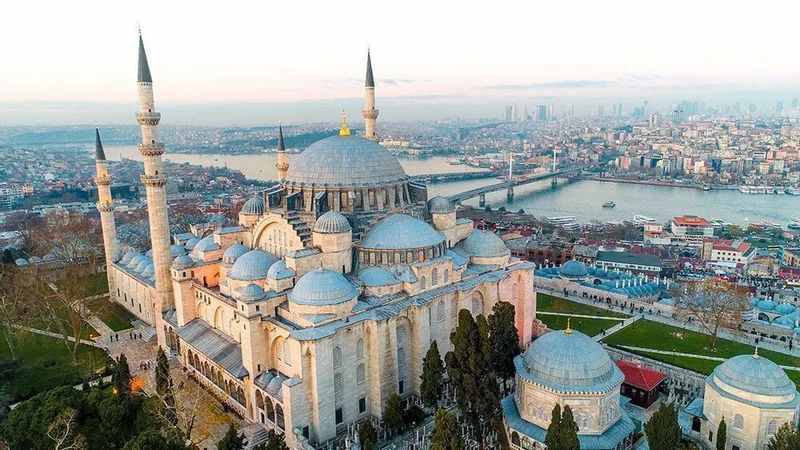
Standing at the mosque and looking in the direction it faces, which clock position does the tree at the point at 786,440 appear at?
The tree is roughly at 6 o'clock from the mosque.

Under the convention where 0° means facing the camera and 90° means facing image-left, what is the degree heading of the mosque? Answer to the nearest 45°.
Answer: approximately 135°

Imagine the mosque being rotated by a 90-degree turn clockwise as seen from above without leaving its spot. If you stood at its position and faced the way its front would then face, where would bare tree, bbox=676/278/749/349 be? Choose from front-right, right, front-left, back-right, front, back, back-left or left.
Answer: front-right

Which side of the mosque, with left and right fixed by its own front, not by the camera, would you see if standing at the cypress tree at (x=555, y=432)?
back

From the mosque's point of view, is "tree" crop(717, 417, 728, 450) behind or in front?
behind

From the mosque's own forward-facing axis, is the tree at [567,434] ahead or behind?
behind

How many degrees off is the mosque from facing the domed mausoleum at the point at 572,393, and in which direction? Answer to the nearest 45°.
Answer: approximately 180°

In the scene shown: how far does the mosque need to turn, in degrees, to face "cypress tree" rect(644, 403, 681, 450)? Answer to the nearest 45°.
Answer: approximately 180°

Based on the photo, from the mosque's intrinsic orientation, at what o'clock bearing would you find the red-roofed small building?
The red-roofed small building is roughly at 5 o'clock from the mosque.

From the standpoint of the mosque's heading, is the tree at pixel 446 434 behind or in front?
behind
